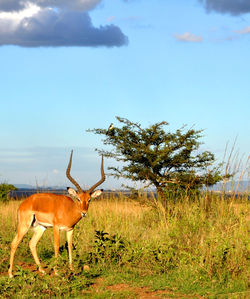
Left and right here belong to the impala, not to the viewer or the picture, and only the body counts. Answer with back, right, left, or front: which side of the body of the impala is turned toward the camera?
right
